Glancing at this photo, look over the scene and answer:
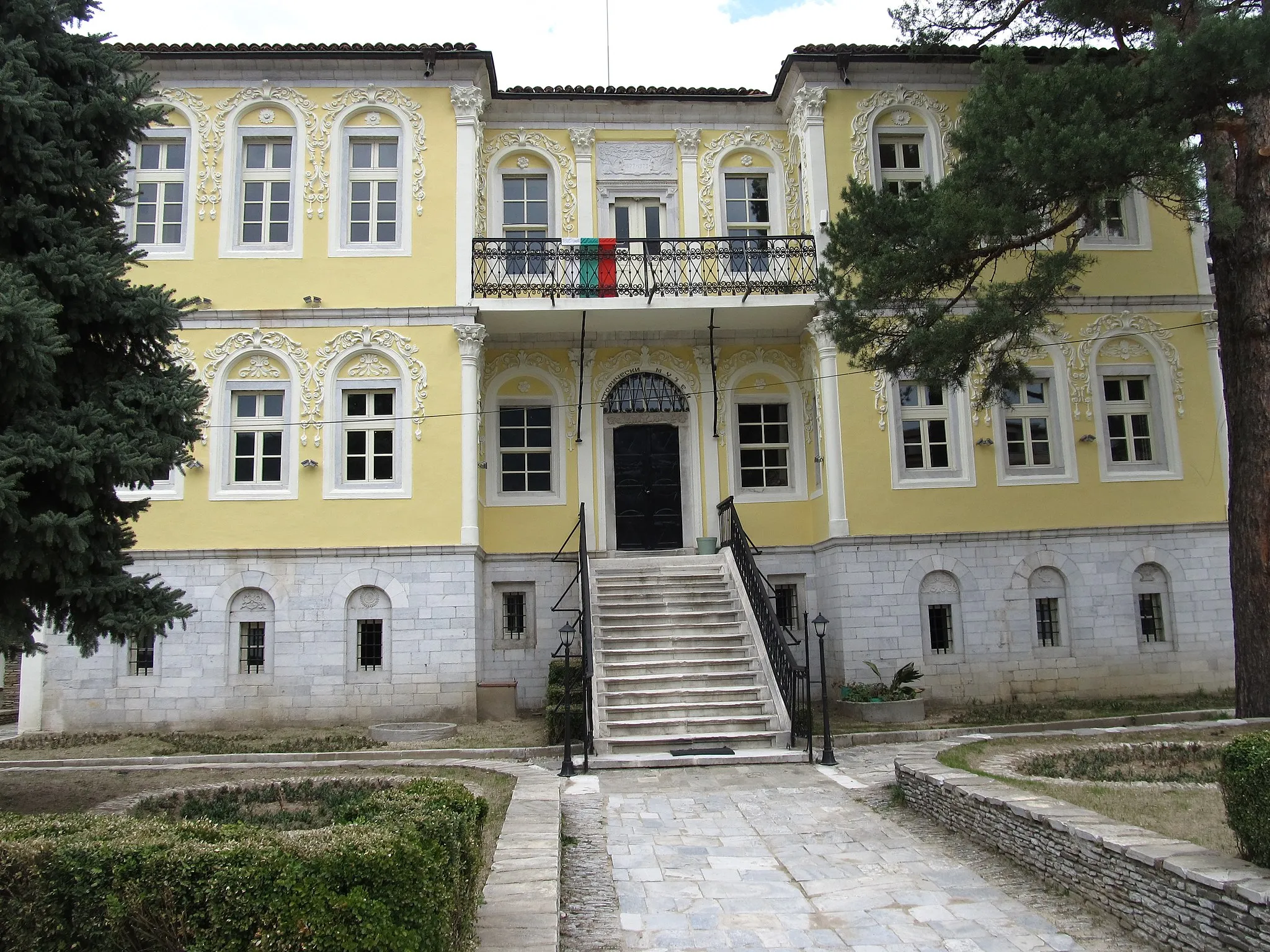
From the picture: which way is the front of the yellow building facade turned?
toward the camera

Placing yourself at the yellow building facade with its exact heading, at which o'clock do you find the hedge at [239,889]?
The hedge is roughly at 12 o'clock from the yellow building facade.

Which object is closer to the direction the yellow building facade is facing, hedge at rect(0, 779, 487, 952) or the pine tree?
the hedge

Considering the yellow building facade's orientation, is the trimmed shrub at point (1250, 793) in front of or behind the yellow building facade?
in front

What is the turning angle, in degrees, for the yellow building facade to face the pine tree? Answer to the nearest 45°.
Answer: approximately 45° to its left

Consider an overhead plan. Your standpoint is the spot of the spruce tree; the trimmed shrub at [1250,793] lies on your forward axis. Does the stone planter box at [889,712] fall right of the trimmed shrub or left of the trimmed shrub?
left

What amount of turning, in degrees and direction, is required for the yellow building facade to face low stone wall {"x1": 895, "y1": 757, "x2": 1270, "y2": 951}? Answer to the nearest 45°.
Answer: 0° — it already faces it

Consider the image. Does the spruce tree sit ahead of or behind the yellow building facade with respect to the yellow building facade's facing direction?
ahead
